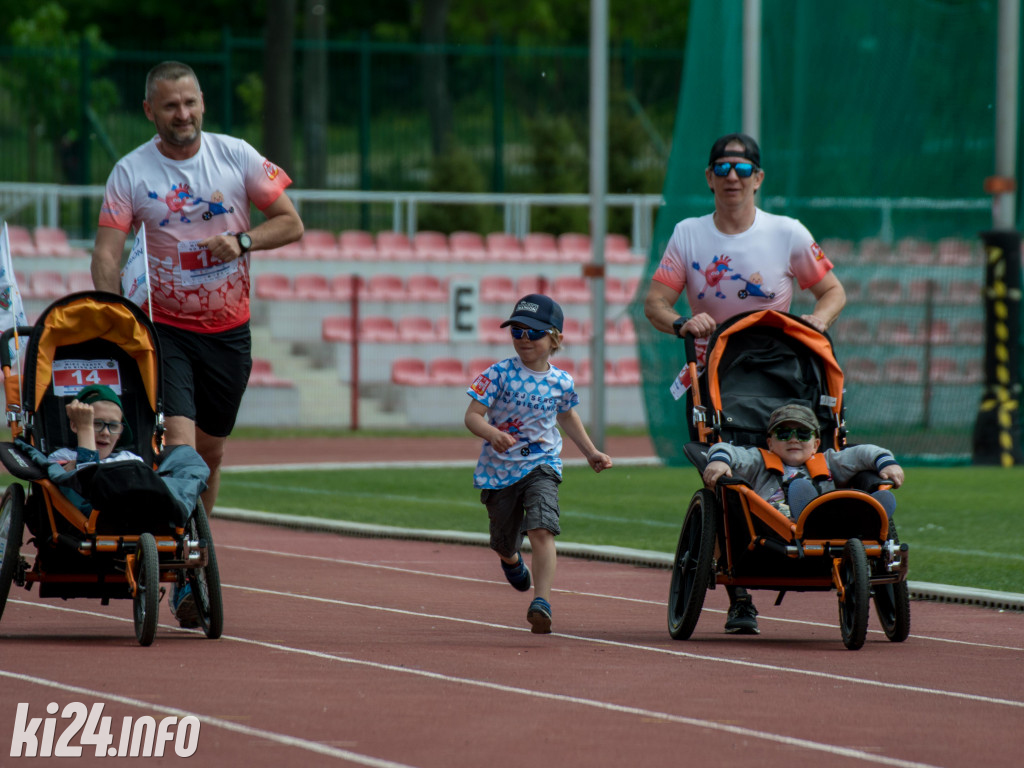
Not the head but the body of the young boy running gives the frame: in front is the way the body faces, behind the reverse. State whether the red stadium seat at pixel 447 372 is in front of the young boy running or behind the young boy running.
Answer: behind

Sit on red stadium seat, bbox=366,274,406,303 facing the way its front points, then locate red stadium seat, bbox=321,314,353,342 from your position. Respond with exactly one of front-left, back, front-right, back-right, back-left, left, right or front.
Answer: front-right

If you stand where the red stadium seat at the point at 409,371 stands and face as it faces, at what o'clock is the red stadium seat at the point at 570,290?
the red stadium seat at the point at 570,290 is roughly at 8 o'clock from the red stadium seat at the point at 409,371.

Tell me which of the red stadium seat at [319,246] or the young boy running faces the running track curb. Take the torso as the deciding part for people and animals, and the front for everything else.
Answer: the red stadium seat

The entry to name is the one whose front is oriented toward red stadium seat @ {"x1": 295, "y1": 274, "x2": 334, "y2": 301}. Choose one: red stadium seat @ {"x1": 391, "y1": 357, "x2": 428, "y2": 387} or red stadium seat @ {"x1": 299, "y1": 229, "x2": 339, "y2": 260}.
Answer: red stadium seat @ {"x1": 299, "y1": 229, "x2": 339, "y2": 260}

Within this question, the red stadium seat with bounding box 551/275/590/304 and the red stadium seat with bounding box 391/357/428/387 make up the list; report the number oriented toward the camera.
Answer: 2

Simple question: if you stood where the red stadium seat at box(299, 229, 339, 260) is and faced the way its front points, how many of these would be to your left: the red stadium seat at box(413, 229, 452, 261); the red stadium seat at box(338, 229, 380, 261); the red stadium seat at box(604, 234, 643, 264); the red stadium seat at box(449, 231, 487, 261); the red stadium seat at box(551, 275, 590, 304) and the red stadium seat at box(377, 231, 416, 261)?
6

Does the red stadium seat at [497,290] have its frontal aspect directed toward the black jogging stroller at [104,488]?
yes

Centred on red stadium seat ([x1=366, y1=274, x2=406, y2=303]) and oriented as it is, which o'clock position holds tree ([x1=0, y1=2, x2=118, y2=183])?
The tree is roughly at 4 o'clock from the red stadium seat.

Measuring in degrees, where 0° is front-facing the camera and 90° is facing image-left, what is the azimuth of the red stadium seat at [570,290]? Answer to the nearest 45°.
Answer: approximately 0°

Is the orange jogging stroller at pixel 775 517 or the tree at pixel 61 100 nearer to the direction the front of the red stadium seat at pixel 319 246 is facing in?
the orange jogging stroller

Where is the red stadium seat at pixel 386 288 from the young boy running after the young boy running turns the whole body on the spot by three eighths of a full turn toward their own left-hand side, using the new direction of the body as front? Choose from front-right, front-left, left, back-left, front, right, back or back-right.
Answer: front-left

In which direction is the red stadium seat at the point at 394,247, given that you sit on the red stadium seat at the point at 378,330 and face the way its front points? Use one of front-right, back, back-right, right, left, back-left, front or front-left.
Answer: back
